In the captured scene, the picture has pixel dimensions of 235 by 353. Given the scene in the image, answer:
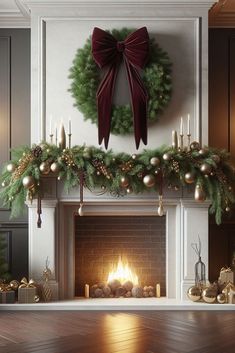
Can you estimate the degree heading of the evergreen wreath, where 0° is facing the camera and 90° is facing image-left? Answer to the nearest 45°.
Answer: approximately 0°

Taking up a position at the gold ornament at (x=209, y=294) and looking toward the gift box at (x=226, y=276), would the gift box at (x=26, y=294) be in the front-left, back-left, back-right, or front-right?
back-left
